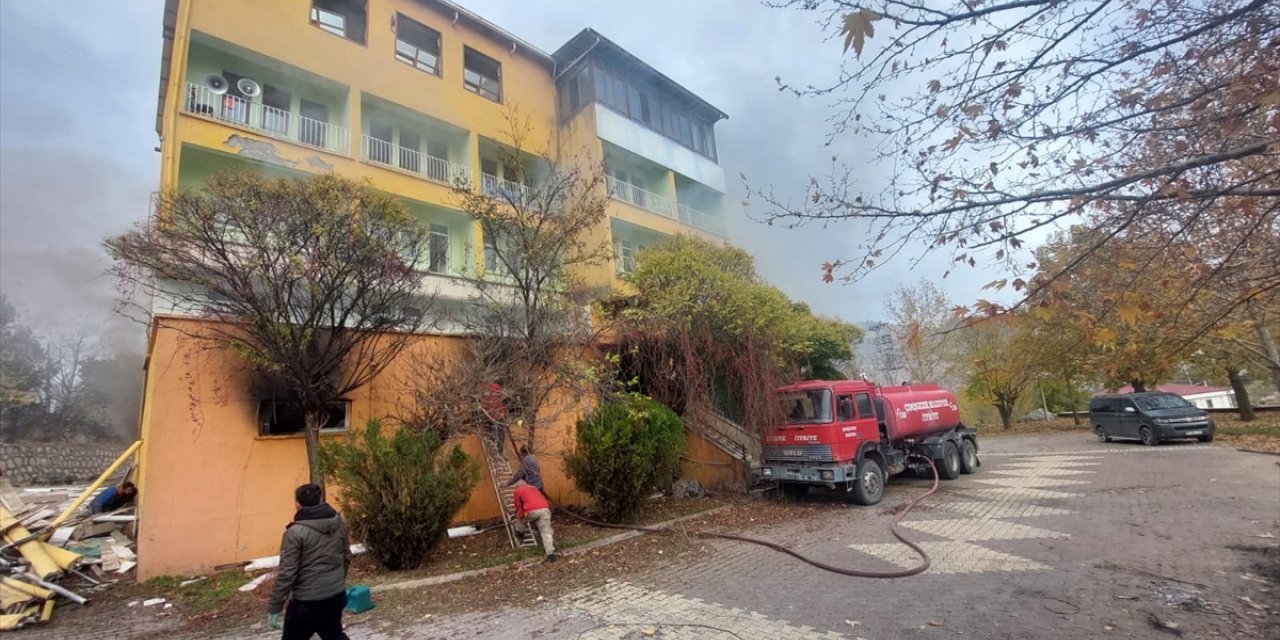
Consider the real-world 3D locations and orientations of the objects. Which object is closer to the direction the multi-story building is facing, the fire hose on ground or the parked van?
the fire hose on ground

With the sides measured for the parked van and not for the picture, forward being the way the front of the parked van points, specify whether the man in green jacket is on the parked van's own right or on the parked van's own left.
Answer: on the parked van's own right

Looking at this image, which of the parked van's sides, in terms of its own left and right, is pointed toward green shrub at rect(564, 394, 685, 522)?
right

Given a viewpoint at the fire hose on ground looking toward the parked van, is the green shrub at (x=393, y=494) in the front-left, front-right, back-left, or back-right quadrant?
back-left

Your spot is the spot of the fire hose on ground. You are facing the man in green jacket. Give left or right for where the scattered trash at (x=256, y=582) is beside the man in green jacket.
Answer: right

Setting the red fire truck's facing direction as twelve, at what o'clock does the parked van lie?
The parked van is roughly at 6 o'clock from the red fire truck.

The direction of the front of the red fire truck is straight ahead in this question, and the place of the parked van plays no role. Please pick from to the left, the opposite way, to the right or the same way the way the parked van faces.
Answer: to the left

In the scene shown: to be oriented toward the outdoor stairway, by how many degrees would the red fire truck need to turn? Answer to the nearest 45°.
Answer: approximately 45° to its right

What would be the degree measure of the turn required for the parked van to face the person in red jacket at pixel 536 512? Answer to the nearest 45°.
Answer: approximately 45° to its right

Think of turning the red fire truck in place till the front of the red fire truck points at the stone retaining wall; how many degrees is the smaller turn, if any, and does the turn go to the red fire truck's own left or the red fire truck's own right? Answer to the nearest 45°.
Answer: approximately 45° to the red fire truck's own right

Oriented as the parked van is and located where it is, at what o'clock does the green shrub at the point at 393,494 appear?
The green shrub is roughly at 2 o'clock from the parked van.

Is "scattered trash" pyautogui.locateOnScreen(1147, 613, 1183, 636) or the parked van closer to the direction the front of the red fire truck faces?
the scattered trash

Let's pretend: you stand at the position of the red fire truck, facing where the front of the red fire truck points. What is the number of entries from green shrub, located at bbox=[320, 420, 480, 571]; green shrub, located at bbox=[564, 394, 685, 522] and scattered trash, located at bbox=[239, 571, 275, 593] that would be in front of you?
3
